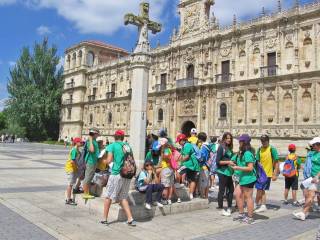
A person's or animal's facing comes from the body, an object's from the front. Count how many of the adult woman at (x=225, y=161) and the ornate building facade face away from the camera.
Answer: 0

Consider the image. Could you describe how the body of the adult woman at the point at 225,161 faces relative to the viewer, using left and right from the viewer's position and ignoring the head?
facing the viewer and to the right of the viewer

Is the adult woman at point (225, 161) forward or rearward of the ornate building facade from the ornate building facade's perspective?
forward

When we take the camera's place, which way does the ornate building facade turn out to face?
facing the viewer and to the left of the viewer

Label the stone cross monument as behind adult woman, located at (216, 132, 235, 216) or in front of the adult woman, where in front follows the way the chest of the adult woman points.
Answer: behind

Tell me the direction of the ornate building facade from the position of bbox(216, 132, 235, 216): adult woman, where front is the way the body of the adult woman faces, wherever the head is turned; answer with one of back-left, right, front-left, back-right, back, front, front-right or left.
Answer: back-left
